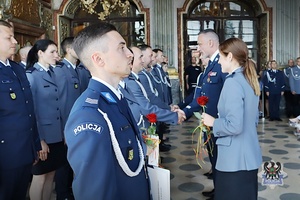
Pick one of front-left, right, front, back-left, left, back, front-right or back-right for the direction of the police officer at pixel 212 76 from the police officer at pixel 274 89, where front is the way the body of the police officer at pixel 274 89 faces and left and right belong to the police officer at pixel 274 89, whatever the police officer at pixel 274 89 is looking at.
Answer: front

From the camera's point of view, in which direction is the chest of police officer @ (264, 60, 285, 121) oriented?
toward the camera

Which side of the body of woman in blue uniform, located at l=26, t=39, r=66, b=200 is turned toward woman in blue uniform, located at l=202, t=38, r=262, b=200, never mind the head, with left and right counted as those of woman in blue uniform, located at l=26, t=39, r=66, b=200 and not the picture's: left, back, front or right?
front

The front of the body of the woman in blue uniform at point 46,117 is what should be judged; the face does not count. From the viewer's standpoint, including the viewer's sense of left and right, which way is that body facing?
facing the viewer and to the right of the viewer

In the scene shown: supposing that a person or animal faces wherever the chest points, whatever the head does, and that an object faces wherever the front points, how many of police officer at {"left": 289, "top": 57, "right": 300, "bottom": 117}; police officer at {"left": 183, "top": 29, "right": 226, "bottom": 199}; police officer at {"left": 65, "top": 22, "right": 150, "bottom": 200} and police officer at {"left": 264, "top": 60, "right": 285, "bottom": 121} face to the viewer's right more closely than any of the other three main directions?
1

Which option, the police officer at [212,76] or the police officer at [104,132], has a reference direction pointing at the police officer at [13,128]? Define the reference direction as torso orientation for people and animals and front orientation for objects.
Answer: the police officer at [212,76]

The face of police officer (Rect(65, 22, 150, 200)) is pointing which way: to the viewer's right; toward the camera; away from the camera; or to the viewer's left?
to the viewer's right

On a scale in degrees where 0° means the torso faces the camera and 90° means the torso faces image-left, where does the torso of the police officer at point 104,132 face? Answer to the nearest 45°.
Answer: approximately 270°

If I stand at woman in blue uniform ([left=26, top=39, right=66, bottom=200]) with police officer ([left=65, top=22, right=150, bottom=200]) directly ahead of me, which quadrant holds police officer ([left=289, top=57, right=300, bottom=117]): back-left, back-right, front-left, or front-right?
back-left

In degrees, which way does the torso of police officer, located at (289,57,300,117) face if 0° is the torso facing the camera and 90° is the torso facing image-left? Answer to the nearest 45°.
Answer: approximately 0°

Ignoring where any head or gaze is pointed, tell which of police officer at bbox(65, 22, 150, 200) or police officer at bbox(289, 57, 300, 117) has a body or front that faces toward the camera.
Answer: police officer at bbox(289, 57, 300, 117)
